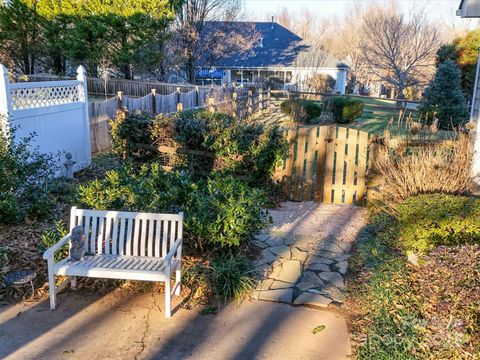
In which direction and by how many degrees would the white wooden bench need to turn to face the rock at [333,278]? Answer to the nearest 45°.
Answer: approximately 90° to its left

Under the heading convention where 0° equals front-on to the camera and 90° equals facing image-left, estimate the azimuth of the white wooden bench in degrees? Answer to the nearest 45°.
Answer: approximately 0°

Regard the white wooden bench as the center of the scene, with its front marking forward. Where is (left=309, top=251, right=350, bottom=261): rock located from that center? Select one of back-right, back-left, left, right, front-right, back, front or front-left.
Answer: left

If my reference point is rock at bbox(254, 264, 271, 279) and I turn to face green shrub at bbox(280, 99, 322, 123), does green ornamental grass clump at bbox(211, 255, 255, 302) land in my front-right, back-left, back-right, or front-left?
back-left

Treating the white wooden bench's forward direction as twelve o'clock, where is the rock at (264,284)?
The rock is roughly at 9 o'clock from the white wooden bench.

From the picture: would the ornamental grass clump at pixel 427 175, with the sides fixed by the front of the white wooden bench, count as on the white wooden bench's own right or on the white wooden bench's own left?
on the white wooden bench's own left

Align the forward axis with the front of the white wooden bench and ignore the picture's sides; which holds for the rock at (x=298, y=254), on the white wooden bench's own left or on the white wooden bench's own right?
on the white wooden bench's own left

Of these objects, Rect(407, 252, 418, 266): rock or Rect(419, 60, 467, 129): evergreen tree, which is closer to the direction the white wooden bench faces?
the rock

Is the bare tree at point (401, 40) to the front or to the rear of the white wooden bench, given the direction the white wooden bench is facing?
to the rear

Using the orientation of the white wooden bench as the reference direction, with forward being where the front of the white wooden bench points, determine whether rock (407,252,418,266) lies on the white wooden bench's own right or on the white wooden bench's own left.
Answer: on the white wooden bench's own left

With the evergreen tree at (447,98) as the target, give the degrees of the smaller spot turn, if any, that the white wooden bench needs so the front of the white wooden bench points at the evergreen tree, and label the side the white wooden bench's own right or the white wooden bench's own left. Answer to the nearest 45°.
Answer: approximately 135° to the white wooden bench's own left

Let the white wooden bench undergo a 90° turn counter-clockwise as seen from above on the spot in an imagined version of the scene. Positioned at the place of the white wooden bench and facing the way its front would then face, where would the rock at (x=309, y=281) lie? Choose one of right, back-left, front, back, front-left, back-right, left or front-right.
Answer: front

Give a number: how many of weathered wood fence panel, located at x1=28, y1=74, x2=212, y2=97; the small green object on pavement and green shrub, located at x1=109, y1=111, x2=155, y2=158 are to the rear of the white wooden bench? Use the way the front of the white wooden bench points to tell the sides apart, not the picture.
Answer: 2

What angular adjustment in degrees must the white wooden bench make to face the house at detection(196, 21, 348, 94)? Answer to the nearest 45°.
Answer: approximately 135° to its left

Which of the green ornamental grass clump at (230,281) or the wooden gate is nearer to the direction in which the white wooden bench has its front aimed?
the green ornamental grass clump

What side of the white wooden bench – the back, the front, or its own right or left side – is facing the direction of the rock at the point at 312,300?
left
